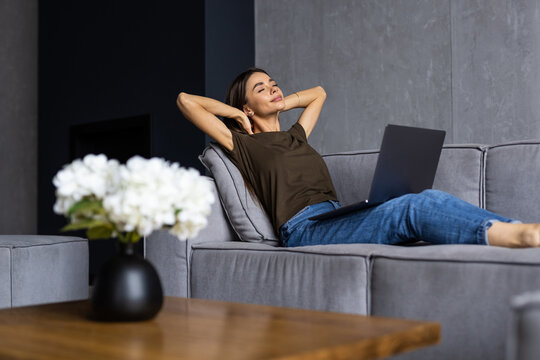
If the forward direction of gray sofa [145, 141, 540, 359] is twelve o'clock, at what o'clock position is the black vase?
The black vase is roughly at 1 o'clock from the gray sofa.

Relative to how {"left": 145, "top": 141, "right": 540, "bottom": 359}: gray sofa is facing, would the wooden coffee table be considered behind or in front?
in front

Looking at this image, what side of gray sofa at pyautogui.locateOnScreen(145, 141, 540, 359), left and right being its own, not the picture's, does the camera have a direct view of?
front

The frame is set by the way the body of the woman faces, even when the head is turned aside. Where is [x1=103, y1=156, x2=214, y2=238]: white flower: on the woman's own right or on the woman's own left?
on the woman's own right

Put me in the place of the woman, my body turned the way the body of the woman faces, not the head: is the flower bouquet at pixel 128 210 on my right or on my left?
on my right

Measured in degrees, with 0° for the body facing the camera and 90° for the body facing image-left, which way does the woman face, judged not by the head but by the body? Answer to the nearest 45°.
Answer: approximately 315°

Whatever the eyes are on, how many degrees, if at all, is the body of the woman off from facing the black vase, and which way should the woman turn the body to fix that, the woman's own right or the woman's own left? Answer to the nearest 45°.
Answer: approximately 45° to the woman's own right

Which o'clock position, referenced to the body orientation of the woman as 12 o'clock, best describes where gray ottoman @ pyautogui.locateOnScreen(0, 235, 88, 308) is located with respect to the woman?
The gray ottoman is roughly at 4 o'clock from the woman.

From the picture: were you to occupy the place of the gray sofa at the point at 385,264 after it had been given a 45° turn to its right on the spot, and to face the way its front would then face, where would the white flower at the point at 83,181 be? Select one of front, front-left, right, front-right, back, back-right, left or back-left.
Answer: front
